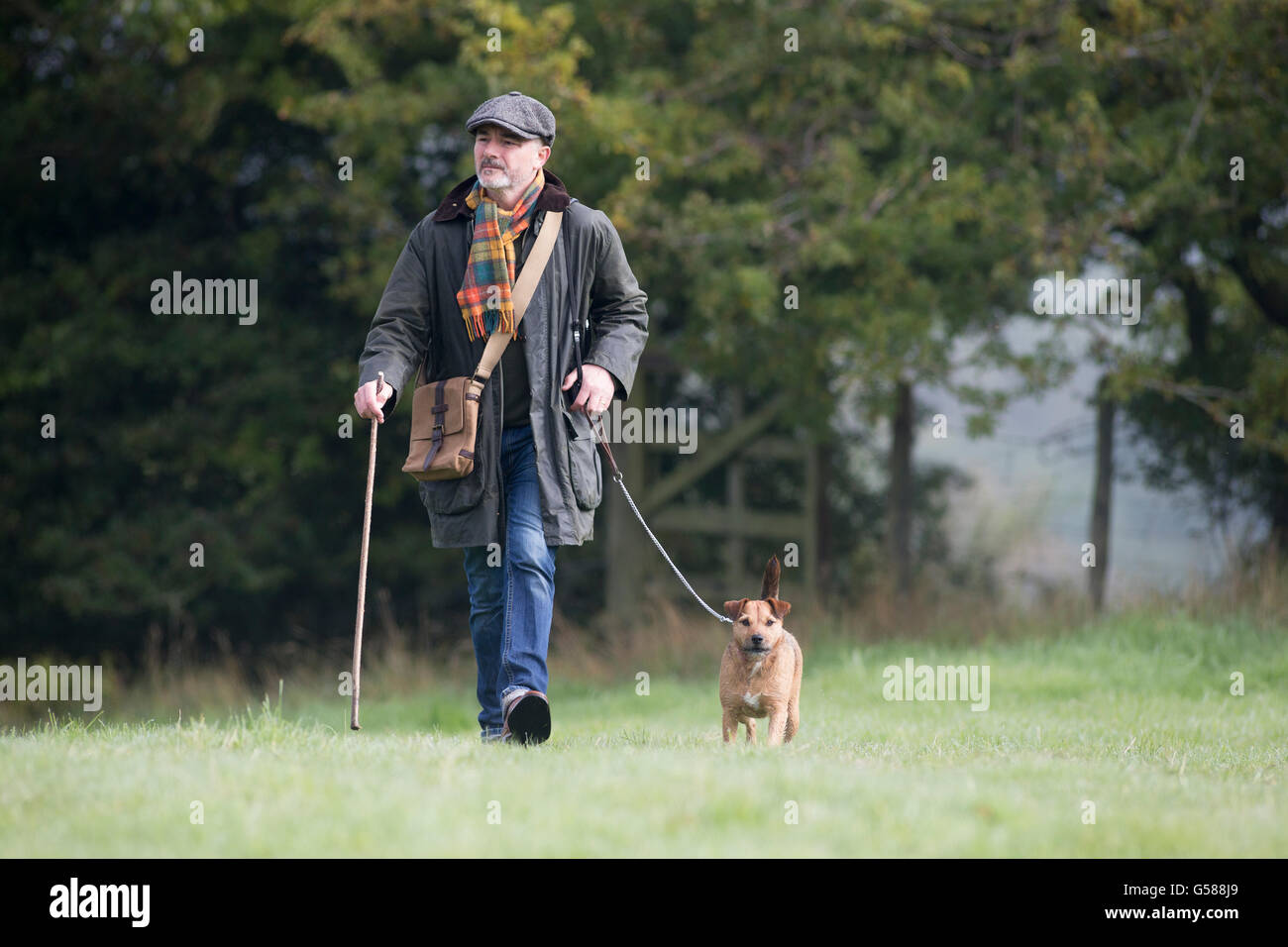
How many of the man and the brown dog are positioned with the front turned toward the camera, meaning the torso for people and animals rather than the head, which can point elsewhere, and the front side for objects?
2

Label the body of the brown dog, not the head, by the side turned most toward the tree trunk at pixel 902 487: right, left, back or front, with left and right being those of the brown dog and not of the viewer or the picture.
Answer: back

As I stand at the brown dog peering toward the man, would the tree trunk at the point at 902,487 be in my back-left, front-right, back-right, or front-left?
back-right

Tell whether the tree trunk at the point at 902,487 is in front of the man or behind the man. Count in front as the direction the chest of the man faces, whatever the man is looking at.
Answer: behind

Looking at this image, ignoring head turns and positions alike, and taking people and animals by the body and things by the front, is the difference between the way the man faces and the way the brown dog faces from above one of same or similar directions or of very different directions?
same or similar directions

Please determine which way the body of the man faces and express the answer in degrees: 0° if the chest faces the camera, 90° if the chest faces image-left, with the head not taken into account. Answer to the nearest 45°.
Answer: approximately 0°

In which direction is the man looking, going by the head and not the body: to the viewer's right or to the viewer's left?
to the viewer's left
